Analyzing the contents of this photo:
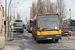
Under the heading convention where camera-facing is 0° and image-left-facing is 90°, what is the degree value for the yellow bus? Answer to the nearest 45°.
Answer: approximately 0°
